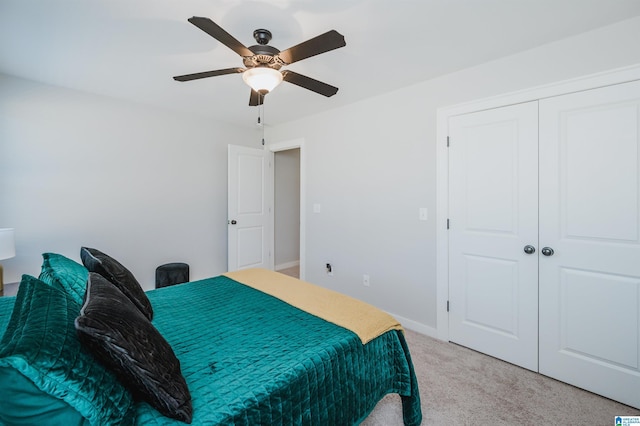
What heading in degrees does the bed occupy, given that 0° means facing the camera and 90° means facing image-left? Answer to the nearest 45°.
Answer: approximately 225°

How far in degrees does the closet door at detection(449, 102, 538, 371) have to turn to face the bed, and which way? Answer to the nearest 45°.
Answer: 0° — it already faces it

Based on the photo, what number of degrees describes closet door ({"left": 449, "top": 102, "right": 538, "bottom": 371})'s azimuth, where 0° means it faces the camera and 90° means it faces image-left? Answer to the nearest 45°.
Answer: approximately 45°

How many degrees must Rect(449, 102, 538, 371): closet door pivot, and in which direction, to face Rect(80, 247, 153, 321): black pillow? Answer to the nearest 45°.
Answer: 0° — it already faces it

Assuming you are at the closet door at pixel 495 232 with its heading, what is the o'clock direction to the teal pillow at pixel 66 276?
The teal pillow is roughly at 12 o'clock from the closet door.

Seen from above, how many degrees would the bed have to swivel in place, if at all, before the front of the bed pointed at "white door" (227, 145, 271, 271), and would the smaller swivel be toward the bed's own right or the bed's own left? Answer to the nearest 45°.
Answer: approximately 45° to the bed's own left

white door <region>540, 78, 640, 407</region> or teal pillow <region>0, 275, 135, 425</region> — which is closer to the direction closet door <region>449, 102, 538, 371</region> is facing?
the teal pillow
